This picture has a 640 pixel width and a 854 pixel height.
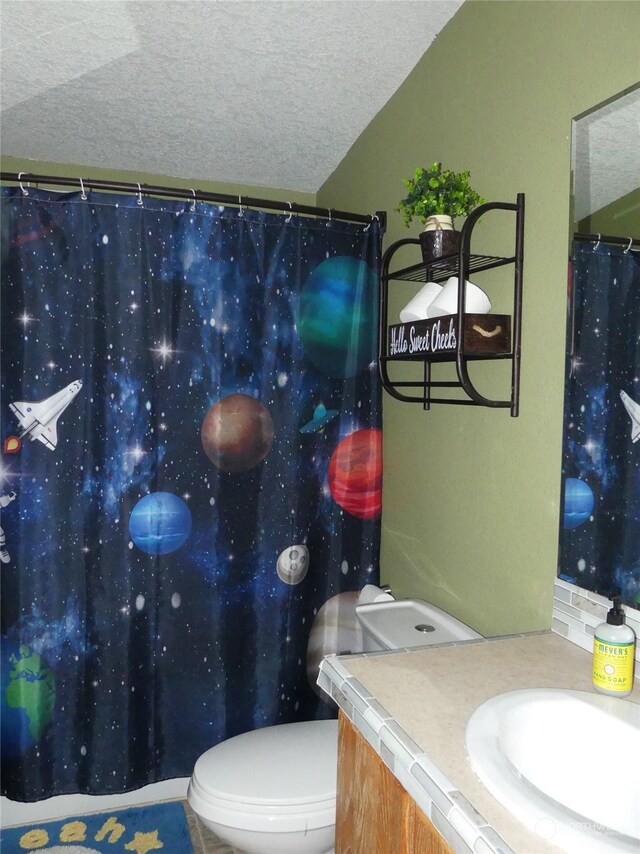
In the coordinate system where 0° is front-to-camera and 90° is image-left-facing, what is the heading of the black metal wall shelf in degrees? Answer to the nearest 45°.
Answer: approximately 45°

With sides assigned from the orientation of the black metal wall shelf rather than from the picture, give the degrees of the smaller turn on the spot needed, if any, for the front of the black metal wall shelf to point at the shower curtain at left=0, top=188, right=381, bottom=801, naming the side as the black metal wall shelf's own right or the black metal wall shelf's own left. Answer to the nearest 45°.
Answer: approximately 45° to the black metal wall shelf's own right
